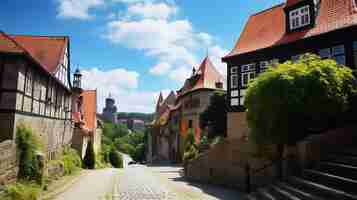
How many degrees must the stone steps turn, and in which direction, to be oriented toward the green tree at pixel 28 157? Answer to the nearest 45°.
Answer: approximately 45° to its right

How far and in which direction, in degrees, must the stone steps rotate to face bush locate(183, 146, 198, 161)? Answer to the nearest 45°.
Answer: approximately 90° to its right

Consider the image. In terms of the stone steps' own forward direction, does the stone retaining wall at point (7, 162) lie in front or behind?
in front

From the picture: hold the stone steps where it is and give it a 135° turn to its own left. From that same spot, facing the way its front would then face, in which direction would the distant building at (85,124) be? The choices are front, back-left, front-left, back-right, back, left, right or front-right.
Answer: back-left

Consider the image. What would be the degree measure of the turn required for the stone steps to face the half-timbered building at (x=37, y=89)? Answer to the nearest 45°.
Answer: approximately 45° to its right

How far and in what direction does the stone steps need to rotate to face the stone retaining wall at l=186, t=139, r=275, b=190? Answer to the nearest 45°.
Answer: approximately 90° to its right

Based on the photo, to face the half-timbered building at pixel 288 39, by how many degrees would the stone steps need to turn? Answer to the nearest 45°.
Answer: approximately 135° to its right

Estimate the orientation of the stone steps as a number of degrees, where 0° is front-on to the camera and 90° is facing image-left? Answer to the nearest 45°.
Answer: approximately 45°

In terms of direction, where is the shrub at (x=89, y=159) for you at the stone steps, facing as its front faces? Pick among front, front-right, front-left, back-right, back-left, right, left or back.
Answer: right
